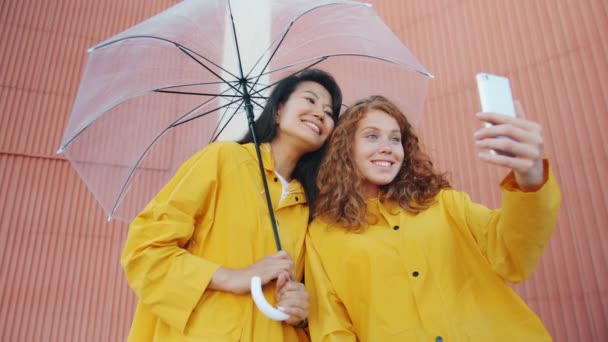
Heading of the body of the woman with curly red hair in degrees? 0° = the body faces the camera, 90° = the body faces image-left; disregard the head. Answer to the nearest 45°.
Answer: approximately 0°

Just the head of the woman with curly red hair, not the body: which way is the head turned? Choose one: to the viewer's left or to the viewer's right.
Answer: to the viewer's right

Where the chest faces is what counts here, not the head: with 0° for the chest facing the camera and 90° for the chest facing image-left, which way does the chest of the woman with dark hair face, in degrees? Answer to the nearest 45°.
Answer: approximately 315°

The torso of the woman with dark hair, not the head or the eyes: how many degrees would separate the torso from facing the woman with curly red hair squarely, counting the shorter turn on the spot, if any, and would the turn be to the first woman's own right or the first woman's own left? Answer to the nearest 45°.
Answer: approximately 45° to the first woman's own left

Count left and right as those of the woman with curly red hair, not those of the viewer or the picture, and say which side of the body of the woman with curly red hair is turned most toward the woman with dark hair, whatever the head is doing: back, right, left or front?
right

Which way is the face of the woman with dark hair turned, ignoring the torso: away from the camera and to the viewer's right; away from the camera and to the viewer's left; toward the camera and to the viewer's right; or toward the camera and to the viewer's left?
toward the camera and to the viewer's right
